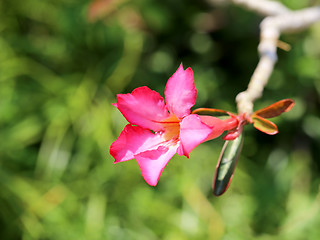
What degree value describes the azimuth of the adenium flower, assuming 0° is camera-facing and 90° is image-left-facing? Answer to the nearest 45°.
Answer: approximately 45°
